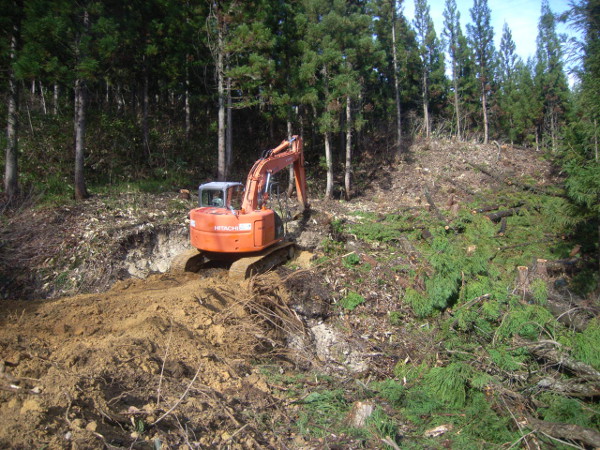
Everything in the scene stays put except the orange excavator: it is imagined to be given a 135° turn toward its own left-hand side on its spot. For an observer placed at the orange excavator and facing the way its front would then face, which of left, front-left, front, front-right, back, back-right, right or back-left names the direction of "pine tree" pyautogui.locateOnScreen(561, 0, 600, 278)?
back

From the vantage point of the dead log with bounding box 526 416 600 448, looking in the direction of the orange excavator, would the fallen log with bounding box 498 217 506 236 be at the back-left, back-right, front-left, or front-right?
front-right

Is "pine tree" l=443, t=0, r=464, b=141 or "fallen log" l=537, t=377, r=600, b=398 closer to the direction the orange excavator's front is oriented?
the pine tree

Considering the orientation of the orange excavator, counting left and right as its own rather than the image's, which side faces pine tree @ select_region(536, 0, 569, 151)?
front

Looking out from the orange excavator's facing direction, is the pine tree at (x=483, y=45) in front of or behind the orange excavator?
in front

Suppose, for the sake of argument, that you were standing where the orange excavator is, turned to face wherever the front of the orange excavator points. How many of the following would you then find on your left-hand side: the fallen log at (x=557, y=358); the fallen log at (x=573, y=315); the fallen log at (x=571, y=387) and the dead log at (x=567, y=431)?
0

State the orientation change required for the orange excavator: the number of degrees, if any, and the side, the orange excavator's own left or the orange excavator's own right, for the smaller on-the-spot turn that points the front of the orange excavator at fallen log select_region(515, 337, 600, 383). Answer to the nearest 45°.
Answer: approximately 90° to the orange excavator's own right

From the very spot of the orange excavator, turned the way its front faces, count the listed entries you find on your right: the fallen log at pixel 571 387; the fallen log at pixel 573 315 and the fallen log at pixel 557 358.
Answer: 3

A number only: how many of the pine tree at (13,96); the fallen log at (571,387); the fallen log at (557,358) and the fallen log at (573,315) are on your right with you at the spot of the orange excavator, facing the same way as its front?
3

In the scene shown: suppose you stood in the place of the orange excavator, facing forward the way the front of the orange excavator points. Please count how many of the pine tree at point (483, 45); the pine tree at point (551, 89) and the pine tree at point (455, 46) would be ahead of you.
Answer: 3

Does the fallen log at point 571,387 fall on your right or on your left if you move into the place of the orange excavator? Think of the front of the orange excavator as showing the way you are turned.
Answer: on your right

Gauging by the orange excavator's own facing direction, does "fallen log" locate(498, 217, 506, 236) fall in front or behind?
in front

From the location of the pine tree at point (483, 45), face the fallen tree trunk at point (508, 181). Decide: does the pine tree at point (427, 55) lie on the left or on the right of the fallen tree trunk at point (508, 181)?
right

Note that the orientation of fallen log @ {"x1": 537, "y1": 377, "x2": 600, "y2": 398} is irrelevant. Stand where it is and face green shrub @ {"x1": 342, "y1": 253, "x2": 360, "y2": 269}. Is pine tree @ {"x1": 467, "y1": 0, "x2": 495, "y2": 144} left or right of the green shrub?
right

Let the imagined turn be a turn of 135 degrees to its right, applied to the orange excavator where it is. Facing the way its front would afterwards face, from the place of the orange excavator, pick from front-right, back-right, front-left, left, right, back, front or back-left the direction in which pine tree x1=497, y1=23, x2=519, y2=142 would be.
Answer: back-left

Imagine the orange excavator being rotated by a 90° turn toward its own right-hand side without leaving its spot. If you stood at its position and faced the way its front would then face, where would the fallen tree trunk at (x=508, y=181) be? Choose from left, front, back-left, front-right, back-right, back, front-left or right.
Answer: left

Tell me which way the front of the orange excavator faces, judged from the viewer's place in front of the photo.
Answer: facing away from the viewer and to the right of the viewer
